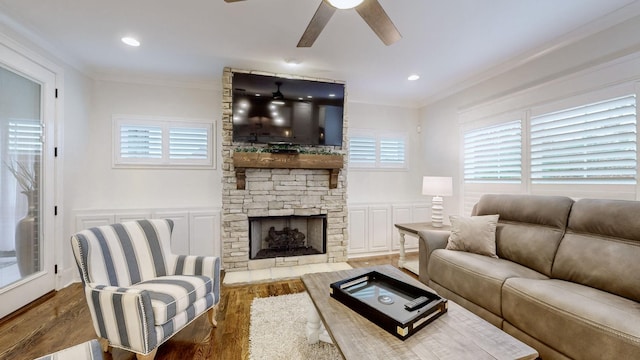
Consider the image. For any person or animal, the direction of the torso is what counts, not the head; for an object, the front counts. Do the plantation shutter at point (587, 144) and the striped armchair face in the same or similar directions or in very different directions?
very different directions

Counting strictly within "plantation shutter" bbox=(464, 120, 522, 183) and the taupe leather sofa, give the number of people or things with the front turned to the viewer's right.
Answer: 0

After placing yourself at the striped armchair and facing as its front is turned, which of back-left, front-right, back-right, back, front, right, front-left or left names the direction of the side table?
front-left

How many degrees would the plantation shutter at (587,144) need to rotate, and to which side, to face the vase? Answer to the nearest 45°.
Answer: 0° — it already faces it

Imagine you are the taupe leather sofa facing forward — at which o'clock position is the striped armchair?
The striped armchair is roughly at 12 o'clock from the taupe leather sofa.

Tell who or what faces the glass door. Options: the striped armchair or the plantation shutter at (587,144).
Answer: the plantation shutter

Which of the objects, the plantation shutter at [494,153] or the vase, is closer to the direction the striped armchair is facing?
the plantation shutter

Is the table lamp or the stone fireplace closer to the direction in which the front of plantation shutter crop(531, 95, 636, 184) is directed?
the stone fireplace

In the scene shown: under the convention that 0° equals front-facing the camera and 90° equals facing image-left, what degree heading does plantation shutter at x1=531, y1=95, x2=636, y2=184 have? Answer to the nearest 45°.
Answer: approximately 45°

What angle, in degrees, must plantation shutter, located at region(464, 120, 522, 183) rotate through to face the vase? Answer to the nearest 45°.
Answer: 0° — it already faces it

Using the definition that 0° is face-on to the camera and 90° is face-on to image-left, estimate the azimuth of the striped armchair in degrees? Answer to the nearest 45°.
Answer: approximately 315°

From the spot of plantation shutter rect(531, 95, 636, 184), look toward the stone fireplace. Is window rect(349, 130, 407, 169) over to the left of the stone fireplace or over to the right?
right

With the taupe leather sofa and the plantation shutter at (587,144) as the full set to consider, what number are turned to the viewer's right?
0

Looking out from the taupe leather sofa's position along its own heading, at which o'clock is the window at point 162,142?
The window is roughly at 1 o'clock from the taupe leather sofa.

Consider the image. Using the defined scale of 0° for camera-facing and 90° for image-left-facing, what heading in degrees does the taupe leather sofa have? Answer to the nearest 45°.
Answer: approximately 45°
